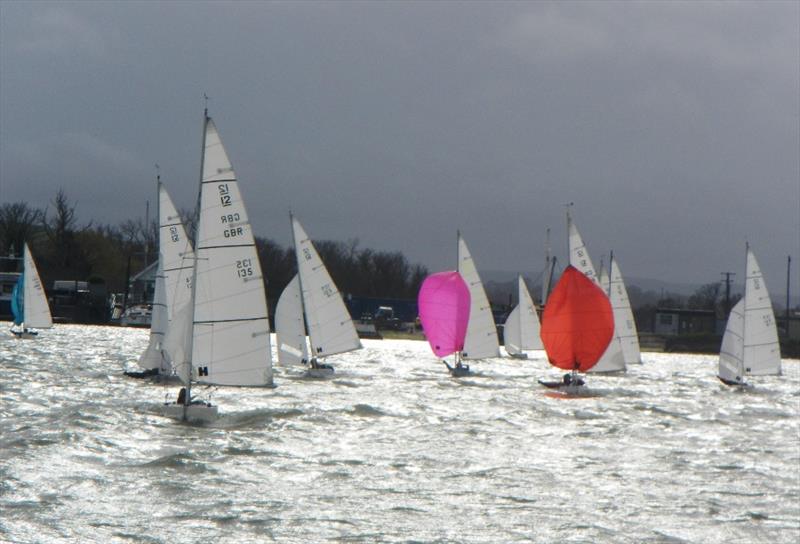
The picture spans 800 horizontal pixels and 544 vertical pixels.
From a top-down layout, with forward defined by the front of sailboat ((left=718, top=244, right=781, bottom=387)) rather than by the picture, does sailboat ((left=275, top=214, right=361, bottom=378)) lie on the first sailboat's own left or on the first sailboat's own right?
on the first sailboat's own right

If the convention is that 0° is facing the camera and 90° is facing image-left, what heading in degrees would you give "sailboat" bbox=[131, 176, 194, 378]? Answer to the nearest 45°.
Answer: approximately 45°

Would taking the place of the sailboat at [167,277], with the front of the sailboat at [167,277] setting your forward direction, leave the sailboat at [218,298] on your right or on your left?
on your left

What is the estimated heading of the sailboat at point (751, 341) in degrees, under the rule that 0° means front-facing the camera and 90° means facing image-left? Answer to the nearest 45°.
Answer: approximately 0°

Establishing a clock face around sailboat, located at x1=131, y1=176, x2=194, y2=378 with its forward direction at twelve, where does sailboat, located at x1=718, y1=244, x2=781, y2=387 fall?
sailboat, located at x1=718, y1=244, x2=781, y2=387 is roughly at 7 o'clock from sailboat, located at x1=131, y1=176, x2=194, y2=378.

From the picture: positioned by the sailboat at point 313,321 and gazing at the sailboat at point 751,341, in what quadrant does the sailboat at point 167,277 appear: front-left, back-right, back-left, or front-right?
back-right
